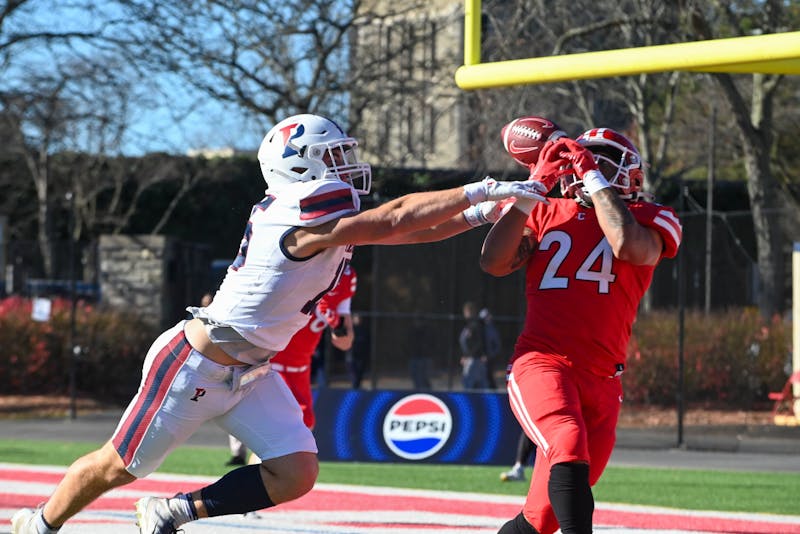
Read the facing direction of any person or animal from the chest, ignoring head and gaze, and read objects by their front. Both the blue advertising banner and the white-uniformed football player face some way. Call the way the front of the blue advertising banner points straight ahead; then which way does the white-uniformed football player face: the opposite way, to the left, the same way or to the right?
to the left

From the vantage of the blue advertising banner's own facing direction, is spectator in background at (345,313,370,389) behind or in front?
behind

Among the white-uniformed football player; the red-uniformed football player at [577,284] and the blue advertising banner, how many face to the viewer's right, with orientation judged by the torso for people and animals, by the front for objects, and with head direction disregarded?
1

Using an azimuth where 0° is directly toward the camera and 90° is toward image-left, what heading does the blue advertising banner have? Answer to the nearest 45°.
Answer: approximately 0°

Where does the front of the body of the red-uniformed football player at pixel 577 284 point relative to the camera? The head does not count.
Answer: toward the camera

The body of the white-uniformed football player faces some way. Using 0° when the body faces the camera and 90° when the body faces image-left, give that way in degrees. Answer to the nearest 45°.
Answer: approximately 270°

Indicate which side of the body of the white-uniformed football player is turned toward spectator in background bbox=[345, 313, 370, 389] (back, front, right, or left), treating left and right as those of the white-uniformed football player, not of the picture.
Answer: left

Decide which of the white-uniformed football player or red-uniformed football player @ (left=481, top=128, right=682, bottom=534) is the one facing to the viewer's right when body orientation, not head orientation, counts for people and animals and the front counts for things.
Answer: the white-uniformed football player

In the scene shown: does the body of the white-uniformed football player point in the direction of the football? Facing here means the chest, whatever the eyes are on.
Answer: yes

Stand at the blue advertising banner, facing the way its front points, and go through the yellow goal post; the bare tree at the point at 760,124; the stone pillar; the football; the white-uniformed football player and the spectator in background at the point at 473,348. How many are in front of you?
3

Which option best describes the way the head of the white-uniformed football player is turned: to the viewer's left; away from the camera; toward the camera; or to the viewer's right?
to the viewer's right
